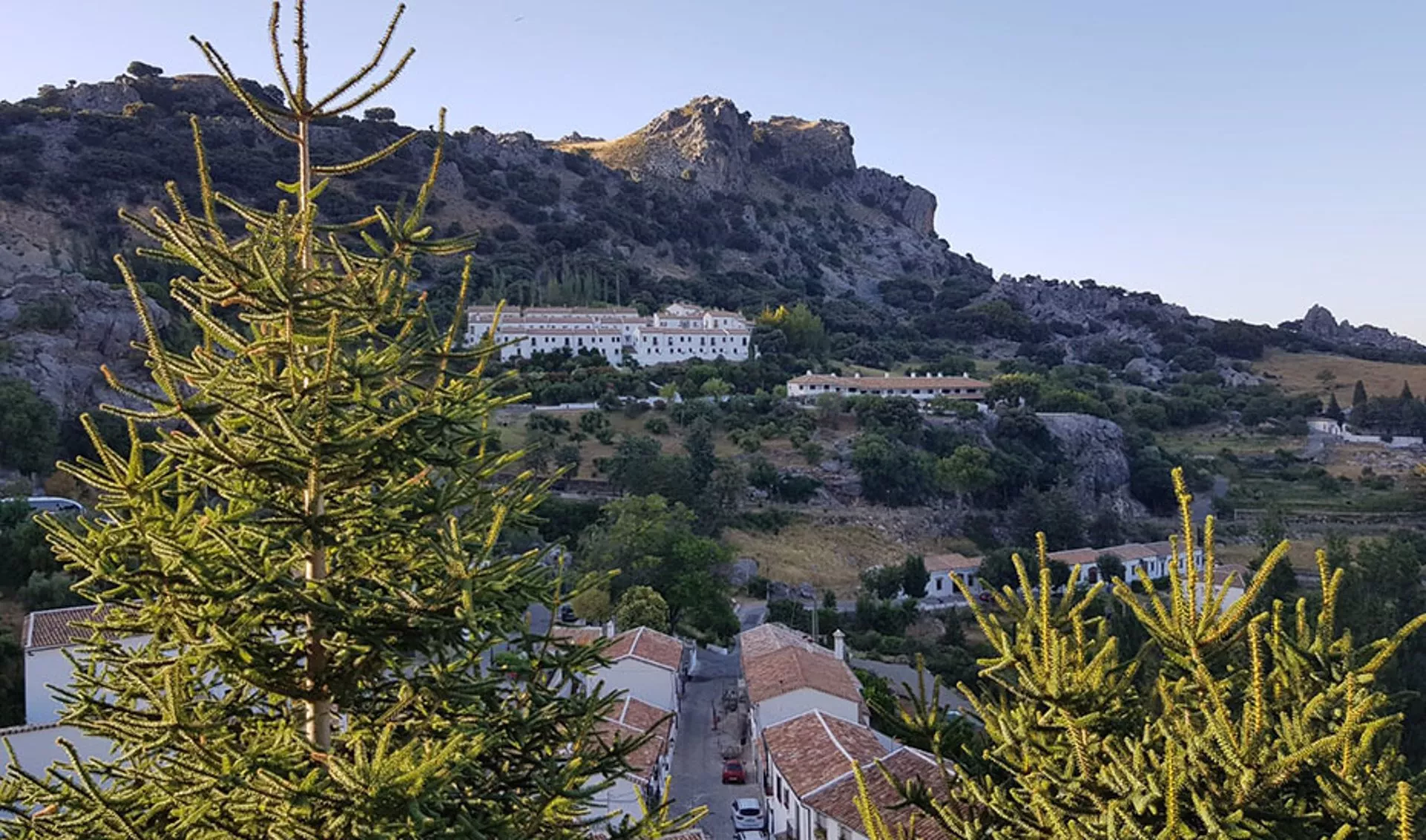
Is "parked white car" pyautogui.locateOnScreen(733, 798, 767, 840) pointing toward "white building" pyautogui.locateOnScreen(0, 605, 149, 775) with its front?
no

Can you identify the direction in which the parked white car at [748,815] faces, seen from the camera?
facing away from the viewer

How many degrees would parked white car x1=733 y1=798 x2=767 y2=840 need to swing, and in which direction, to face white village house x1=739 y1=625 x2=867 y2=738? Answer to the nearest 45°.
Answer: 0° — it already faces it

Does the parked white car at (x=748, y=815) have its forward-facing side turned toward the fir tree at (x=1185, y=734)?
no

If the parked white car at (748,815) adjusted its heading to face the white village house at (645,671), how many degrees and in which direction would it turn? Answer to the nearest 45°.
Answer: approximately 45° to its left

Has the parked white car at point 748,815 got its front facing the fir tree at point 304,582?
no

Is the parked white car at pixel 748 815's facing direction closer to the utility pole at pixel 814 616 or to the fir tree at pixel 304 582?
the utility pole

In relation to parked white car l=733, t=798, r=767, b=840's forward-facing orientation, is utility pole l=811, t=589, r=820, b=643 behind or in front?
in front

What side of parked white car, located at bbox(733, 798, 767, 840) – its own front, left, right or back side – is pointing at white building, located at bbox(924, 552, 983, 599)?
front

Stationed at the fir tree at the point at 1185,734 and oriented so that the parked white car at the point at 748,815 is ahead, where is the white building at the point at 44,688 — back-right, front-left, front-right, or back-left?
front-left

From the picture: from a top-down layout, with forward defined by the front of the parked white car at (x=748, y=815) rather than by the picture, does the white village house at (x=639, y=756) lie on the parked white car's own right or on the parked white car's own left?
on the parked white car's own left

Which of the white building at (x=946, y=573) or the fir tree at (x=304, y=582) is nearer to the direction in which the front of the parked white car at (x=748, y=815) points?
the white building
